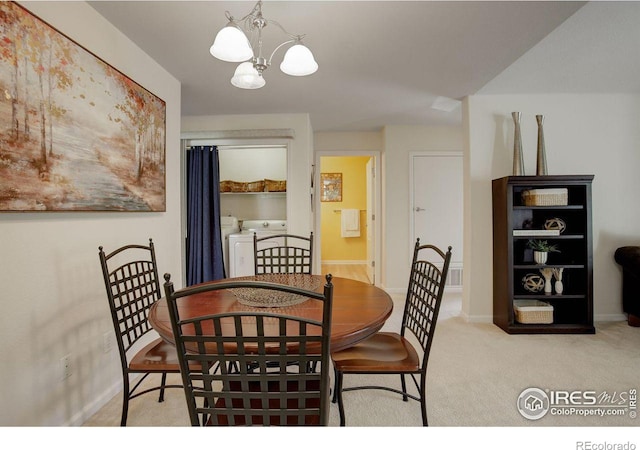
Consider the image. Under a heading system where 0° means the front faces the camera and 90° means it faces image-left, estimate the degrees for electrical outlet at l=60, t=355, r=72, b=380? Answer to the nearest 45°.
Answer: approximately 315°

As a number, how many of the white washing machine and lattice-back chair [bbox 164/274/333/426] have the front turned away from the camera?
1

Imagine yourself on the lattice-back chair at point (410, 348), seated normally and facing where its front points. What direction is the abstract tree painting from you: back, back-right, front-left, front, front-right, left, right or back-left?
front

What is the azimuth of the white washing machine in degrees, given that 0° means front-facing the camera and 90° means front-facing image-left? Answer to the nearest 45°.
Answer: approximately 0°

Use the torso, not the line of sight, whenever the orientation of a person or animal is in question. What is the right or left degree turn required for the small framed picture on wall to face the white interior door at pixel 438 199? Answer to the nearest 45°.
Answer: approximately 45° to its left

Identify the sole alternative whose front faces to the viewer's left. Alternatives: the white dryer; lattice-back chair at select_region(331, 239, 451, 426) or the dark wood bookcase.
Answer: the lattice-back chair

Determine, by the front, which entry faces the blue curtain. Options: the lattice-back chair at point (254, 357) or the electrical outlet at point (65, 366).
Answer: the lattice-back chair

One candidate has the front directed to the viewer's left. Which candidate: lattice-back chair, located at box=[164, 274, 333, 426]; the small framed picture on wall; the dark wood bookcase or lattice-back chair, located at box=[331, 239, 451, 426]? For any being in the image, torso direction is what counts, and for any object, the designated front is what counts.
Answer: lattice-back chair, located at box=[331, 239, 451, 426]

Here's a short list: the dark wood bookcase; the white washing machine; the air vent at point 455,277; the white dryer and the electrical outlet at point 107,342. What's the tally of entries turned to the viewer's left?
0

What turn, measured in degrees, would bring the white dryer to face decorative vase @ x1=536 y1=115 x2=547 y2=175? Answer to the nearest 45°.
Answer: approximately 45° to its left

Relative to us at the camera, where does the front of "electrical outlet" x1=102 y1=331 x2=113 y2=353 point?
facing the viewer and to the right of the viewer

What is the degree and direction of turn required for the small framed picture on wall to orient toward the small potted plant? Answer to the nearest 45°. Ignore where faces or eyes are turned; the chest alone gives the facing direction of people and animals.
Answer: approximately 45° to its left

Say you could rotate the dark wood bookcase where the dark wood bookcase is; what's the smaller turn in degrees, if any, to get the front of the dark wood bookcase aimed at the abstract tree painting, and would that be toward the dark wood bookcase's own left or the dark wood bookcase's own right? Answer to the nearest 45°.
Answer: approximately 45° to the dark wood bookcase's own right

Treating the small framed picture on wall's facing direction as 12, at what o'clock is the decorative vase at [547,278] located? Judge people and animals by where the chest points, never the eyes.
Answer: The decorative vase is roughly at 11 o'clock from the small framed picture on wall.

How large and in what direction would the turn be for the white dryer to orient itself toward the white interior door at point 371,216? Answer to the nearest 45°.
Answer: approximately 90° to its left

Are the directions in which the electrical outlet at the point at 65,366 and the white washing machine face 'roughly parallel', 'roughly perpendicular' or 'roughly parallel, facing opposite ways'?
roughly perpendicular

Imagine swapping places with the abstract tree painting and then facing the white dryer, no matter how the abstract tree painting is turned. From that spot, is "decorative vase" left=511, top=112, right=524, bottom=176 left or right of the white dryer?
right

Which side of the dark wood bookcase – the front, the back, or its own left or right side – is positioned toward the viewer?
front

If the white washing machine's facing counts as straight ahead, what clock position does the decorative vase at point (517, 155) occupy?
The decorative vase is roughly at 10 o'clock from the white washing machine.

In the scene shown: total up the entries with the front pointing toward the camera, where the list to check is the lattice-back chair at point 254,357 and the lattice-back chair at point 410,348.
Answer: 0
